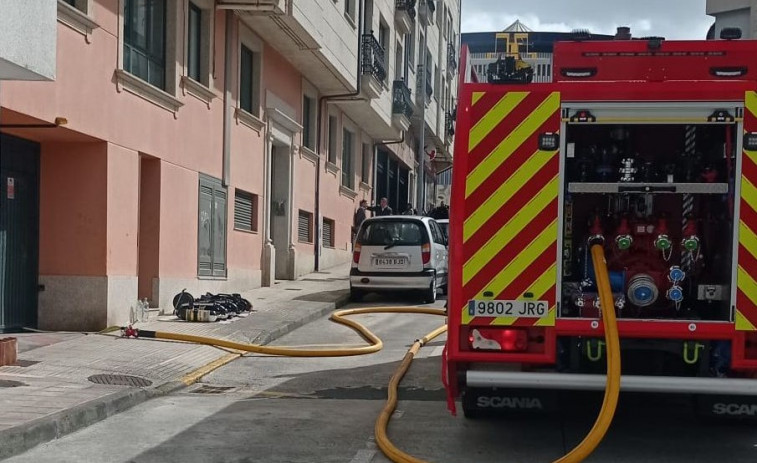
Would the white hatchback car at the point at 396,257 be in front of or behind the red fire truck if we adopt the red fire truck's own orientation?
in front

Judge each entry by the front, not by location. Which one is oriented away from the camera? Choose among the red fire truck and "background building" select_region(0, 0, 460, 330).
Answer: the red fire truck

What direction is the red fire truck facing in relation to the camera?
away from the camera

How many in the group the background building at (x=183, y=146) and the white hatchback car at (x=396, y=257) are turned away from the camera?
1

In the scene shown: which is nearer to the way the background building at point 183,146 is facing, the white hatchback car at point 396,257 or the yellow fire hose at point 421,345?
the yellow fire hose

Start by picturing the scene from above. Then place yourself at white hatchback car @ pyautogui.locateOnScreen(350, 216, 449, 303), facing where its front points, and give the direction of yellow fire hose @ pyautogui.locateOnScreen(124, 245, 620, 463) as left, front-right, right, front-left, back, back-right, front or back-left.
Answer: back

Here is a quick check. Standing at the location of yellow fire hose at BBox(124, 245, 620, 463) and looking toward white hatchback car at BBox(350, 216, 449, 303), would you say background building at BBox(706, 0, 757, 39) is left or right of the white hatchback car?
right

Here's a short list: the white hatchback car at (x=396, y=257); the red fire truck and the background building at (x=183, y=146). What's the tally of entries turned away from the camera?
2

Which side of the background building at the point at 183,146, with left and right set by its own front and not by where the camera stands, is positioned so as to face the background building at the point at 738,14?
front

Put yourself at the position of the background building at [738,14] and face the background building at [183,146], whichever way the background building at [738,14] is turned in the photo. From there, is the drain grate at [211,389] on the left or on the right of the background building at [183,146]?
left

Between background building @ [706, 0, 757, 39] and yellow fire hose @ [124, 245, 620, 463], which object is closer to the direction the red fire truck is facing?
the background building

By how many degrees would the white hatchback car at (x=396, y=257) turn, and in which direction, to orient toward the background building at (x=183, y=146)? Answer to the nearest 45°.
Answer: approximately 135° to its left

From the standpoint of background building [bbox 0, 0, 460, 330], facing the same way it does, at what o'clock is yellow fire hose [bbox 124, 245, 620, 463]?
The yellow fire hose is roughly at 1 o'clock from the background building.

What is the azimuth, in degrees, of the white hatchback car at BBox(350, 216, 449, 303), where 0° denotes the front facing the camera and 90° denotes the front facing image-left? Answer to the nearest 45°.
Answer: approximately 180°
